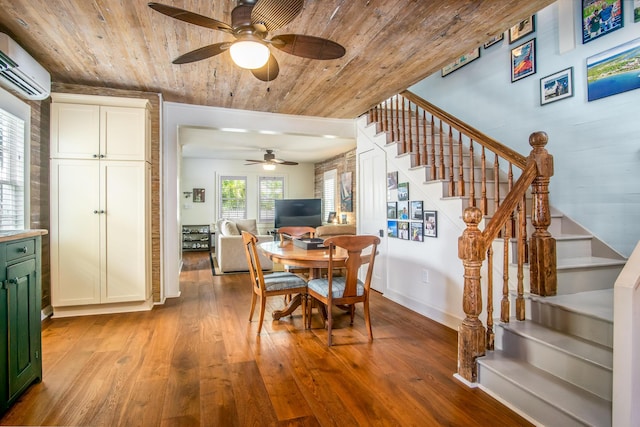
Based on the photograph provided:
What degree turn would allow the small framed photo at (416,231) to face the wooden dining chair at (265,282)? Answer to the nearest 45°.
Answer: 0° — it already faces it

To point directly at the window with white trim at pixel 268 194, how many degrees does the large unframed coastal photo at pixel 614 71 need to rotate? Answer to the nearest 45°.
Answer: approximately 45° to its right

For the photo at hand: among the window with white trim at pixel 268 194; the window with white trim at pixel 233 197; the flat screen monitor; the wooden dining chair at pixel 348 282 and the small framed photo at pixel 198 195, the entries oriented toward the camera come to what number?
4

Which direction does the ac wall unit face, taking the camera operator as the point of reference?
facing the viewer and to the right of the viewer

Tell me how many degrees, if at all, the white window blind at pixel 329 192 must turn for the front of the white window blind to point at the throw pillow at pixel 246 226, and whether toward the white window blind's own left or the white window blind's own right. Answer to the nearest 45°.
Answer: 0° — it already faces it

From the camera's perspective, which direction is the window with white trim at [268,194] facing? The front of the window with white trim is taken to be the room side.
toward the camera

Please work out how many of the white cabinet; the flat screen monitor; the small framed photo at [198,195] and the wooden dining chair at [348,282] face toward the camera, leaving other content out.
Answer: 3

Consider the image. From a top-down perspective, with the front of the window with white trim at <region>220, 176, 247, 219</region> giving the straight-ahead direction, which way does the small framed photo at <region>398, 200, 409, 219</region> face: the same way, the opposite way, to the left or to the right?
to the right

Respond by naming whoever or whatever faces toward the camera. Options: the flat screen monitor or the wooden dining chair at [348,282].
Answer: the flat screen monitor

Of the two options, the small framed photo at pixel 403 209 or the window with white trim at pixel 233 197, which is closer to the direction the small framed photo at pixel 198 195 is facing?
the small framed photo

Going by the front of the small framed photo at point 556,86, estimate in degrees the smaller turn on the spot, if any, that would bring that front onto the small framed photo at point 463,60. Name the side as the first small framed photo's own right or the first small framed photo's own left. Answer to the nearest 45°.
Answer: approximately 90° to the first small framed photo's own right

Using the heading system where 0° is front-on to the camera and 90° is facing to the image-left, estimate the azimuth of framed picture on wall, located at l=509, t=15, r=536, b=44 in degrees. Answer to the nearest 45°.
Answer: approximately 45°

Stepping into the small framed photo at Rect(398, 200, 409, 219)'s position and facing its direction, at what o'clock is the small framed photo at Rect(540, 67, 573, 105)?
the small framed photo at Rect(540, 67, 573, 105) is roughly at 8 o'clock from the small framed photo at Rect(398, 200, 409, 219).

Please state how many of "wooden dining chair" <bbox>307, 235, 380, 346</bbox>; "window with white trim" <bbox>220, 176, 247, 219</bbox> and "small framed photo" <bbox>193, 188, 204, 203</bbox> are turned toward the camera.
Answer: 2

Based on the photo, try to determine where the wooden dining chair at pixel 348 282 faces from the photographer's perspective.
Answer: facing away from the viewer and to the left of the viewer

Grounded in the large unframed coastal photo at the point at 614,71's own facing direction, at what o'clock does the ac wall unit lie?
The ac wall unit is roughly at 12 o'clock from the large unframed coastal photo.

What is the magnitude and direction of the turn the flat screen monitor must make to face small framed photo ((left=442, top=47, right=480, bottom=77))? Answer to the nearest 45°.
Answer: approximately 45° to its left

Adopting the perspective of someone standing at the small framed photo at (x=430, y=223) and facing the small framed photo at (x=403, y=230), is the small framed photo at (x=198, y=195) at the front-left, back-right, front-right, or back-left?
front-left
